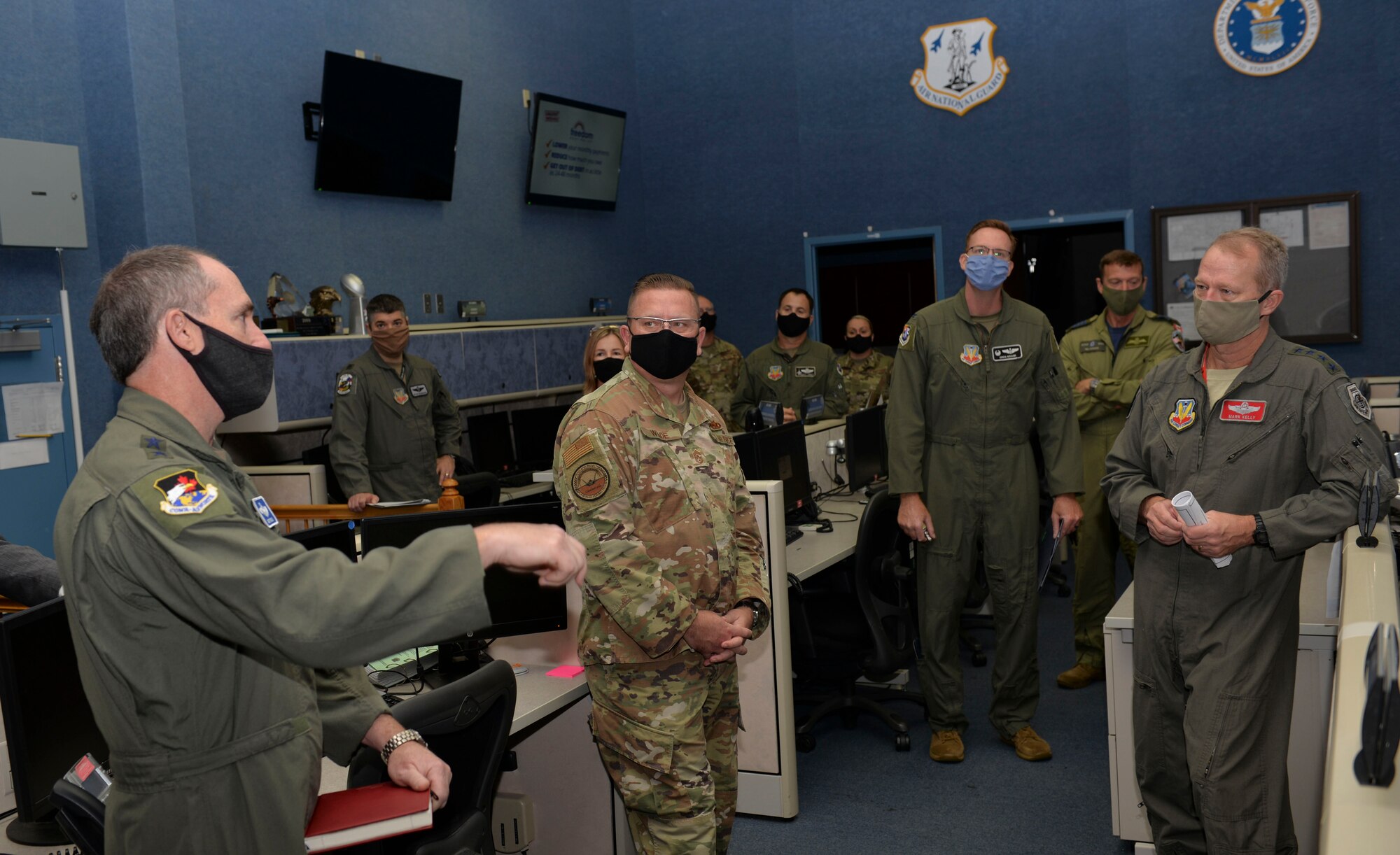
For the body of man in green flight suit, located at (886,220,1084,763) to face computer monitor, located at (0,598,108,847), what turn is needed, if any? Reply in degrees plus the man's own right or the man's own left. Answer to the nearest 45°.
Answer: approximately 45° to the man's own right

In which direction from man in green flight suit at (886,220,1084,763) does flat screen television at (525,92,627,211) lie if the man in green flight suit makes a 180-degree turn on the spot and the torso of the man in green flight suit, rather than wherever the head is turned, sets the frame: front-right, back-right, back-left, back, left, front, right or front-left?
front-left

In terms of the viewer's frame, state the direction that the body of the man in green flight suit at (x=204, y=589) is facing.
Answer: to the viewer's right

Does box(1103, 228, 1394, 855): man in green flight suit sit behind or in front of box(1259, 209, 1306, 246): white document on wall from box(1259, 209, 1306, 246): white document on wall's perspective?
in front

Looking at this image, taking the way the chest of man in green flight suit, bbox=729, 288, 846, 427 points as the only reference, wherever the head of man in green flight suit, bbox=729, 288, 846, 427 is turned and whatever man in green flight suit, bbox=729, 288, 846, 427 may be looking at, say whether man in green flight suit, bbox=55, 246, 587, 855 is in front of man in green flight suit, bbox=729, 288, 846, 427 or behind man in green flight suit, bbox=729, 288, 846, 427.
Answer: in front

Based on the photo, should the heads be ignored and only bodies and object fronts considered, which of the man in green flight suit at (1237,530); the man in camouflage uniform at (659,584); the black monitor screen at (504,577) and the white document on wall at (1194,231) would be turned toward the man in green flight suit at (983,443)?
the white document on wall

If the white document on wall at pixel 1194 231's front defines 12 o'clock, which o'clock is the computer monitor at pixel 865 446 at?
The computer monitor is roughly at 1 o'clock from the white document on wall.
